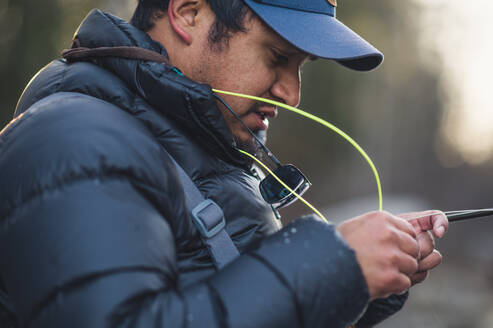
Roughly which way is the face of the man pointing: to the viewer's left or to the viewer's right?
to the viewer's right

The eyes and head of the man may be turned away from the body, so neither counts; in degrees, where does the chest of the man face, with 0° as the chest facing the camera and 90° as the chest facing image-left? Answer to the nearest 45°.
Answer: approximately 270°
